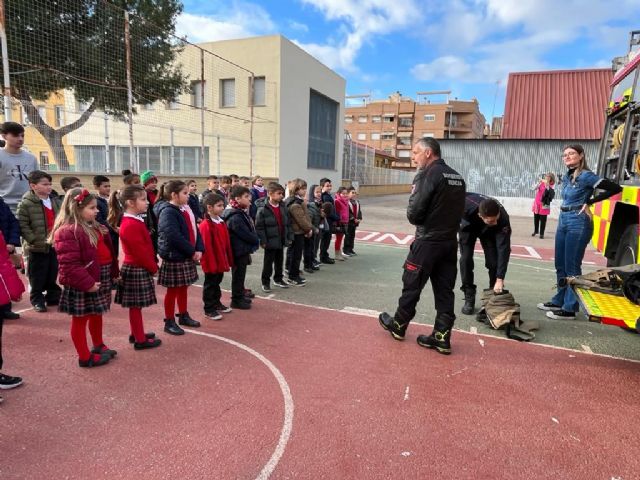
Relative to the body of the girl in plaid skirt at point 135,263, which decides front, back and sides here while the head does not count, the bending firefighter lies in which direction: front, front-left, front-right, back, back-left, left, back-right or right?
front

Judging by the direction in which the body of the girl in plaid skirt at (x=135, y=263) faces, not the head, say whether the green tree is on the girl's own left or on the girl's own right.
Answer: on the girl's own left

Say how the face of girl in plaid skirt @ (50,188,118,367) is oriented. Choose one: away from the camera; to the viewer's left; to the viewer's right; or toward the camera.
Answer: to the viewer's right

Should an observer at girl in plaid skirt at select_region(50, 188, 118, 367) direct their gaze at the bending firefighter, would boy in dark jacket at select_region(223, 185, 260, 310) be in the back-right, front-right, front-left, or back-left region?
front-left

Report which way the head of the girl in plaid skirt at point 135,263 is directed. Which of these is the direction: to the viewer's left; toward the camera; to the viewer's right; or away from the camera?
to the viewer's right

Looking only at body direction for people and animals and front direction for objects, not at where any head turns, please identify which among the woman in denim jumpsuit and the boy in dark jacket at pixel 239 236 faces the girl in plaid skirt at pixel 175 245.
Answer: the woman in denim jumpsuit

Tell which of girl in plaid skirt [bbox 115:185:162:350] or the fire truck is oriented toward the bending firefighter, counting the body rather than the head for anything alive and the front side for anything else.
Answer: the girl in plaid skirt

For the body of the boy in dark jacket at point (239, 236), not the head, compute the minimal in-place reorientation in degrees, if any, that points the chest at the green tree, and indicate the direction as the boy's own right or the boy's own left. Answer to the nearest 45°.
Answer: approximately 135° to the boy's own left

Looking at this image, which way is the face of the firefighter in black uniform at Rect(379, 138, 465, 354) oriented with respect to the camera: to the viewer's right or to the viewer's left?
to the viewer's left

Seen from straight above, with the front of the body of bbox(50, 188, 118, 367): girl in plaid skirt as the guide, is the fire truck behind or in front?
in front

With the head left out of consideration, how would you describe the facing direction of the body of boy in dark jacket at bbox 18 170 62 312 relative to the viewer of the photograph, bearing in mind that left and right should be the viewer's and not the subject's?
facing the viewer and to the right of the viewer

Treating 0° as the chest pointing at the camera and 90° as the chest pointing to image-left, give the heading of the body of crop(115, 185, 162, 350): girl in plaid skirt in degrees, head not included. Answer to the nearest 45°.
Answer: approximately 270°

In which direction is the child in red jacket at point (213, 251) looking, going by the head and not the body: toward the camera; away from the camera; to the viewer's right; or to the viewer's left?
to the viewer's right

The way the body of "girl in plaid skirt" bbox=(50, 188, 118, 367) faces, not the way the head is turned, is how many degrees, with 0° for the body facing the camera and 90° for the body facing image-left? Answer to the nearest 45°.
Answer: approximately 315°

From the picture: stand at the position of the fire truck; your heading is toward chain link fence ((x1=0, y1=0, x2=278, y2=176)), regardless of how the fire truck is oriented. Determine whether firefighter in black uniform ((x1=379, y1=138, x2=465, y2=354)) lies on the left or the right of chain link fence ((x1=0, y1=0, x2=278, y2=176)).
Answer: left

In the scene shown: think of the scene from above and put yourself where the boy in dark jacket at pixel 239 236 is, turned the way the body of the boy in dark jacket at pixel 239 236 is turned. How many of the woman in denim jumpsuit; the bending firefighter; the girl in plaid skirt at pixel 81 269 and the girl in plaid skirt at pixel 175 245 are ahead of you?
2

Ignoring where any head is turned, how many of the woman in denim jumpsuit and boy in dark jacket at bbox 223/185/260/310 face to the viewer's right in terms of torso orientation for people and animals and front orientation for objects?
1
